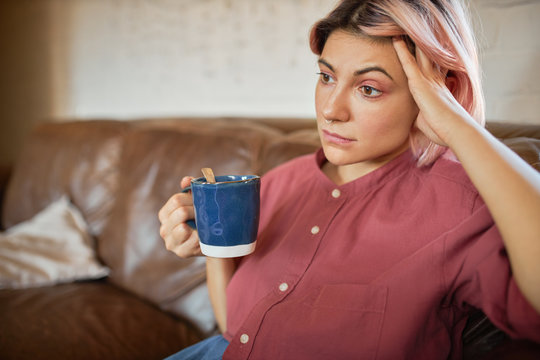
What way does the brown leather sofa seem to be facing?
toward the camera

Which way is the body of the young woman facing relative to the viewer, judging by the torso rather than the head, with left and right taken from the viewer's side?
facing the viewer and to the left of the viewer

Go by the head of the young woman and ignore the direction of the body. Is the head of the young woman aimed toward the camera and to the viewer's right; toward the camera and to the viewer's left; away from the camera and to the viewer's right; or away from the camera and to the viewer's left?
toward the camera and to the viewer's left
